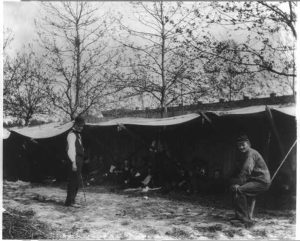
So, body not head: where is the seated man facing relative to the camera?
to the viewer's left

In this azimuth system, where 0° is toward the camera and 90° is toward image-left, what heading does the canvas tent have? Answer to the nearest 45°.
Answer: approximately 0°

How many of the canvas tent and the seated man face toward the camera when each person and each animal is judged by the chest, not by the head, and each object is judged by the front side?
1

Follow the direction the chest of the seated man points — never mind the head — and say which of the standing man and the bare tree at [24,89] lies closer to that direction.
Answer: the standing man

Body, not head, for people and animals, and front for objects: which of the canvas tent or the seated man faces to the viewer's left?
the seated man

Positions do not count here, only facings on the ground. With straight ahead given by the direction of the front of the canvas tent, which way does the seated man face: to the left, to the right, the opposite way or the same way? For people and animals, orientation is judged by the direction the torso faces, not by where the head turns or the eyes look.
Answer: to the right

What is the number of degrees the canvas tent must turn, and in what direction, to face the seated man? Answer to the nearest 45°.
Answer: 0° — it already faces them
